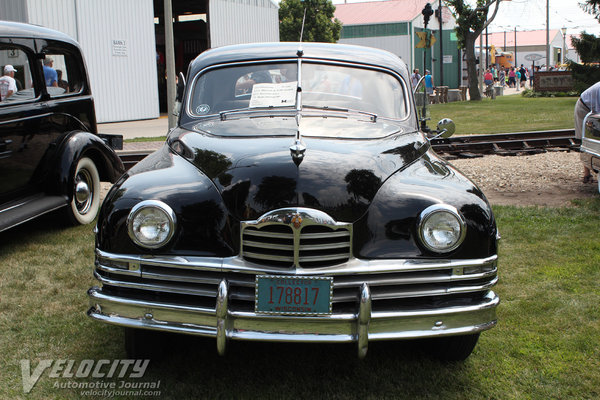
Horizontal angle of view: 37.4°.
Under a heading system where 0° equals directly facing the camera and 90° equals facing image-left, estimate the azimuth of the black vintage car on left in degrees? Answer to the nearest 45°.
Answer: approximately 45°

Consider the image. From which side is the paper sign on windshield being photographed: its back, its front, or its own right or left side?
front

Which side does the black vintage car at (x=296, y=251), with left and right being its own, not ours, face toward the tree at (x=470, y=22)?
back

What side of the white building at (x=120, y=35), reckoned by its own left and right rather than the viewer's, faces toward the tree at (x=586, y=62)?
left

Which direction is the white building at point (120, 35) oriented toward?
toward the camera

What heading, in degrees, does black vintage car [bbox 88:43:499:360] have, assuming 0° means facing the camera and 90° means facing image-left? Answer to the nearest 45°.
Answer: approximately 0°

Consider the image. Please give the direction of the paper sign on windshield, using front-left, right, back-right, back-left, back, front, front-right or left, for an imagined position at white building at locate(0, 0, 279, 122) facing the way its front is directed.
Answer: front
